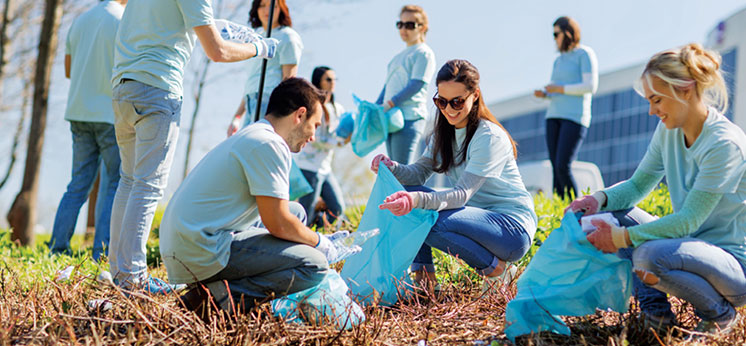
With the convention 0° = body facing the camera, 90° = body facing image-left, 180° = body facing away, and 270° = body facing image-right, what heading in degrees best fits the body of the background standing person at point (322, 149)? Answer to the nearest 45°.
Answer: approximately 315°

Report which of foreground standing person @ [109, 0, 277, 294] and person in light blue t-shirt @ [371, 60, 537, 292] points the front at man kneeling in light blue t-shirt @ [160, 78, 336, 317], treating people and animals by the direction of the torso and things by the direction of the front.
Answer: the person in light blue t-shirt

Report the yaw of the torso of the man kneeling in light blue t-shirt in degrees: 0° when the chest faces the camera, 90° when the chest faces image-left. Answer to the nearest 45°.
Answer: approximately 270°

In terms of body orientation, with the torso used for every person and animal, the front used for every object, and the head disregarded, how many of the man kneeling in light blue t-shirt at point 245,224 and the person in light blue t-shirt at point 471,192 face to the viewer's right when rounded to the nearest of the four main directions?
1

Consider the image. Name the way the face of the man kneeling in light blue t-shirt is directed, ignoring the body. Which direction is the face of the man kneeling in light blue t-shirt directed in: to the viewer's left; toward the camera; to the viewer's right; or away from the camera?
to the viewer's right

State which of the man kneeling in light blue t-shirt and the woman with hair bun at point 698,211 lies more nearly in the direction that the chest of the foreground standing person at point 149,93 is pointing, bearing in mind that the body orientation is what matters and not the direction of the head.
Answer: the woman with hair bun

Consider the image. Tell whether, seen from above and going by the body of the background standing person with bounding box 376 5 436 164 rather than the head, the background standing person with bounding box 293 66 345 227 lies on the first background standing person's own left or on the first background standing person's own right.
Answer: on the first background standing person's own right

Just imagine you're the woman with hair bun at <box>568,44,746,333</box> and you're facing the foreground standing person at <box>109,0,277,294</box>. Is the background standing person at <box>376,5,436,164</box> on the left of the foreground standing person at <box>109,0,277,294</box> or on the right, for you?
right

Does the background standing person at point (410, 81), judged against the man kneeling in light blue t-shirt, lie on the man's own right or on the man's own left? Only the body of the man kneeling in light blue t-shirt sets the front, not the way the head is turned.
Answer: on the man's own left

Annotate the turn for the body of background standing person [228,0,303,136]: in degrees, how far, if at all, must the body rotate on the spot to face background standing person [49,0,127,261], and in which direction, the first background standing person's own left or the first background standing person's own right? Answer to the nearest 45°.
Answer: approximately 45° to the first background standing person's own right

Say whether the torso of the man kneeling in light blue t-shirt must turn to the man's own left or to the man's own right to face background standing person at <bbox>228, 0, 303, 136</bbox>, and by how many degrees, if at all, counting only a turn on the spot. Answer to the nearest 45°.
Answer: approximately 90° to the man's own left

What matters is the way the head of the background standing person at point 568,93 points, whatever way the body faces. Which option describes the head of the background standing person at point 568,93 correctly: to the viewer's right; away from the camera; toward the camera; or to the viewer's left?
to the viewer's left
